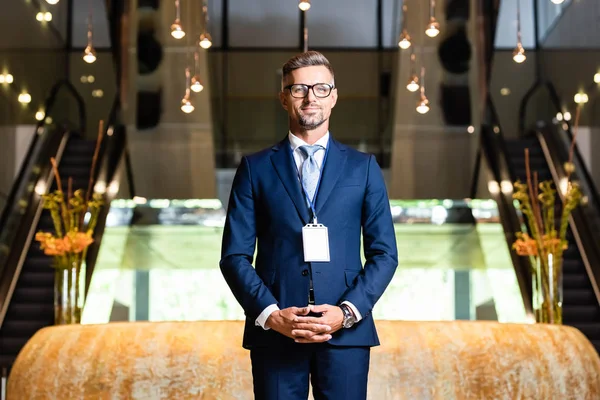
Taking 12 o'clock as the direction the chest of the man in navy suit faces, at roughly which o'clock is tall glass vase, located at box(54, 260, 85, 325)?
The tall glass vase is roughly at 5 o'clock from the man in navy suit.

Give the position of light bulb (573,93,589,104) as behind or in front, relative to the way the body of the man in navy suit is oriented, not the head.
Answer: behind

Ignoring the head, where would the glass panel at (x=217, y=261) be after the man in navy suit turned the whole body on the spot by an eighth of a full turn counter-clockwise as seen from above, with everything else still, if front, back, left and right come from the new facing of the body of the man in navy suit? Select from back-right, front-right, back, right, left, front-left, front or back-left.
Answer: back-left

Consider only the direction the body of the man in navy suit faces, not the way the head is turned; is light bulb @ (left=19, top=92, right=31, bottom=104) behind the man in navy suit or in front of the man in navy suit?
behind

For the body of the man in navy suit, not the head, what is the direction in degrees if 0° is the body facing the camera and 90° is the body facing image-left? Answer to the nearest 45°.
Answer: approximately 0°

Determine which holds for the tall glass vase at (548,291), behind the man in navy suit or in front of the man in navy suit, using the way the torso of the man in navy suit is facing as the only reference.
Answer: behind
